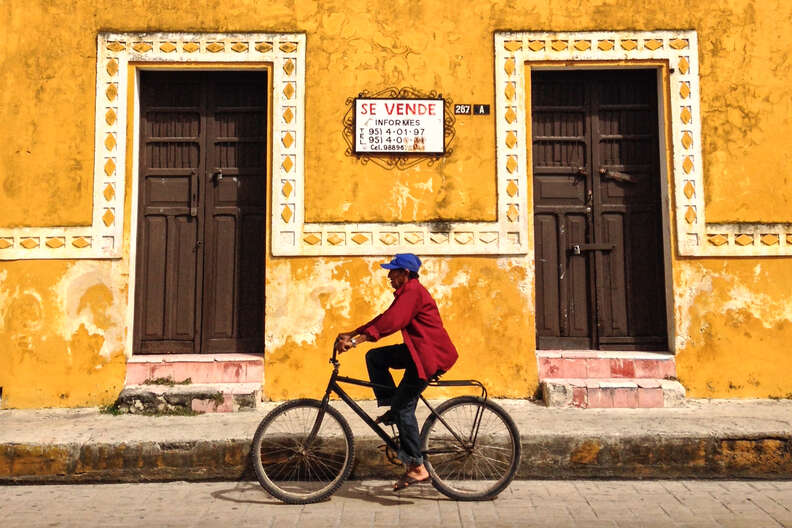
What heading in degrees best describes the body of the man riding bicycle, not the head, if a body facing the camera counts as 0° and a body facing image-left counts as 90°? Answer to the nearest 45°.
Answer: approximately 90°

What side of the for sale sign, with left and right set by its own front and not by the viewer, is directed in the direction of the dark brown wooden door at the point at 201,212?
right

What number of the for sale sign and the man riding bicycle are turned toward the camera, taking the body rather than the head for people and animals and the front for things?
1

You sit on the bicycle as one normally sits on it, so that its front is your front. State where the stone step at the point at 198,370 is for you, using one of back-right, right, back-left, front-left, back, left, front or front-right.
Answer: front-right

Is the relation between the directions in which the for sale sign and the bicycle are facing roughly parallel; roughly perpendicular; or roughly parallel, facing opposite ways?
roughly perpendicular

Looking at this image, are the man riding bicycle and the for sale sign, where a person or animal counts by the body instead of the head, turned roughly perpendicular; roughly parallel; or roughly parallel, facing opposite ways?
roughly perpendicular

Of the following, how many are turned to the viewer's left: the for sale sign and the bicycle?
1

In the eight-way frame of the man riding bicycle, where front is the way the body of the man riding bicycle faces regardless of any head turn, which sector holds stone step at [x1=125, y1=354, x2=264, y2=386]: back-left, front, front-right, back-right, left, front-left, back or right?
front-right

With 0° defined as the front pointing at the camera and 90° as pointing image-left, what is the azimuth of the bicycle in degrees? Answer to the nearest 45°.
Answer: approximately 90°
